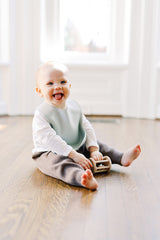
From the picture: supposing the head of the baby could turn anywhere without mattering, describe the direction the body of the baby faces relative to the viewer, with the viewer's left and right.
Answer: facing the viewer and to the right of the viewer

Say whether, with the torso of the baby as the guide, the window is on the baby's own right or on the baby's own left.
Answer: on the baby's own left
